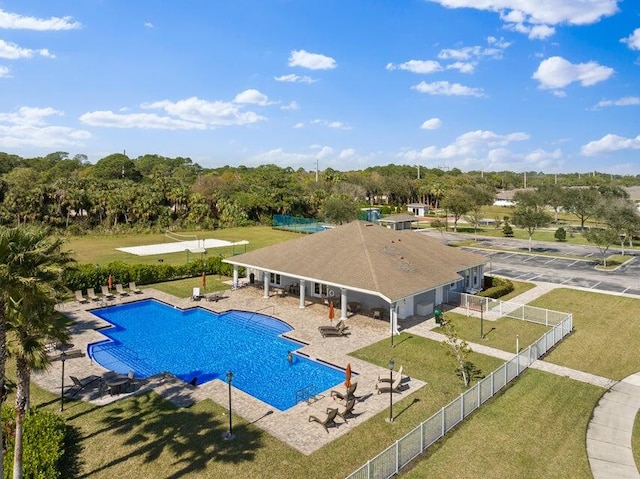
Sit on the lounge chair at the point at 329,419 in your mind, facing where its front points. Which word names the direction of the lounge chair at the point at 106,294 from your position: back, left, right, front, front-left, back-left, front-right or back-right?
front-right

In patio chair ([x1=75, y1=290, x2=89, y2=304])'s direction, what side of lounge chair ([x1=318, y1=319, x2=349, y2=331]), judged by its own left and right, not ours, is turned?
front

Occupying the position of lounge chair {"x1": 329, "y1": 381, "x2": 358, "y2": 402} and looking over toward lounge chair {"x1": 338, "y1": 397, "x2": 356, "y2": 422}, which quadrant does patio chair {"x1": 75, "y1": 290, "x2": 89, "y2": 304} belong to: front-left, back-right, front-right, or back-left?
back-right

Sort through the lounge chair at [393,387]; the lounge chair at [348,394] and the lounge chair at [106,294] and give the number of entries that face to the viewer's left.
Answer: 2

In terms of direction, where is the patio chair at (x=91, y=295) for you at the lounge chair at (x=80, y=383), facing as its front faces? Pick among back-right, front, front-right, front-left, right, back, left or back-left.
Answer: front-left

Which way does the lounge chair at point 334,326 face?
to the viewer's left

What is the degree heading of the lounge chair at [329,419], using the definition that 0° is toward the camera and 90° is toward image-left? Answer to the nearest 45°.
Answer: approximately 90°

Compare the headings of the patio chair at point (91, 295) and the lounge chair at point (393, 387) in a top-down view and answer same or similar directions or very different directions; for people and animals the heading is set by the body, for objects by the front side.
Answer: very different directions

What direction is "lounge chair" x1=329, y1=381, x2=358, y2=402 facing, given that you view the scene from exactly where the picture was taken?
facing to the left of the viewer
